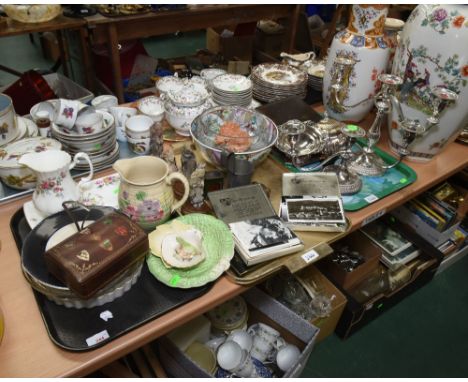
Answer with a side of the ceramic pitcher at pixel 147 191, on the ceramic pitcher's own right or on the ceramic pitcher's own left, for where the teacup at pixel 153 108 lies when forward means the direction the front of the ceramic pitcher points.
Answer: on the ceramic pitcher's own right

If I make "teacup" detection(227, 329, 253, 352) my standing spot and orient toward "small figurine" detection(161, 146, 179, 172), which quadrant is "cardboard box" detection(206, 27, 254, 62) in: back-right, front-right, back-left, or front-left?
front-right

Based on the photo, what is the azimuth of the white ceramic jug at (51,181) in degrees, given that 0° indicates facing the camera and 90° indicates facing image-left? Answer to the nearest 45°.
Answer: approximately 90°

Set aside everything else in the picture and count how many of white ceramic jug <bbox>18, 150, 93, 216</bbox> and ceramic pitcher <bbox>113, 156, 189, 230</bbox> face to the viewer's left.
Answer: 2

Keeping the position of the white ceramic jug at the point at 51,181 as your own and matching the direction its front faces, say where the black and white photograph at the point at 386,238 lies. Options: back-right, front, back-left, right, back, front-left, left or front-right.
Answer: back

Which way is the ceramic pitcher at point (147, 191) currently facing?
to the viewer's left

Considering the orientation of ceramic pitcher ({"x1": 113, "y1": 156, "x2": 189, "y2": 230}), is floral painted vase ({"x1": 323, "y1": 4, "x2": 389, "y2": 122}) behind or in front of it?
behind

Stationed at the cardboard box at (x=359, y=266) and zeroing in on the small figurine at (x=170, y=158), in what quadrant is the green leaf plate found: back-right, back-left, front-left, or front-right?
front-left

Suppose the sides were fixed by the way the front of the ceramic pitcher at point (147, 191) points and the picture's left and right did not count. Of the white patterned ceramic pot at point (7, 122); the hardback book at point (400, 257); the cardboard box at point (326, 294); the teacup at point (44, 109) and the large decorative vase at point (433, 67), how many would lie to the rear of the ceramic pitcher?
3

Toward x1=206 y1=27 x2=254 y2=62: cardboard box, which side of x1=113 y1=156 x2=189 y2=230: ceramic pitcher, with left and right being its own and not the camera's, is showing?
right

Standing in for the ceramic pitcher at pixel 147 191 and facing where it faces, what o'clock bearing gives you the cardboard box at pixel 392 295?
The cardboard box is roughly at 6 o'clock from the ceramic pitcher.

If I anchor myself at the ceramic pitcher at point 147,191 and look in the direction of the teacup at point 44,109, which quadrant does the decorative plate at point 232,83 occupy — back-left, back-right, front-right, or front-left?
front-right

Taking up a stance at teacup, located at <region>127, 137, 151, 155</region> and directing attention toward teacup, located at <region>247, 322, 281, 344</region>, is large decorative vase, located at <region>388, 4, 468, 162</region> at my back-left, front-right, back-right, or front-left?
front-left

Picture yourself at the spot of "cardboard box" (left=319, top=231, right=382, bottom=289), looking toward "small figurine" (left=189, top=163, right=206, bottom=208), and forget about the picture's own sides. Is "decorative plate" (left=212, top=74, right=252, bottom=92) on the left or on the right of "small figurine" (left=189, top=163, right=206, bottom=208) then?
right

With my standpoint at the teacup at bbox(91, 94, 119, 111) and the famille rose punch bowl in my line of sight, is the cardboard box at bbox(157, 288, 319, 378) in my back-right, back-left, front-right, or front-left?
front-right
